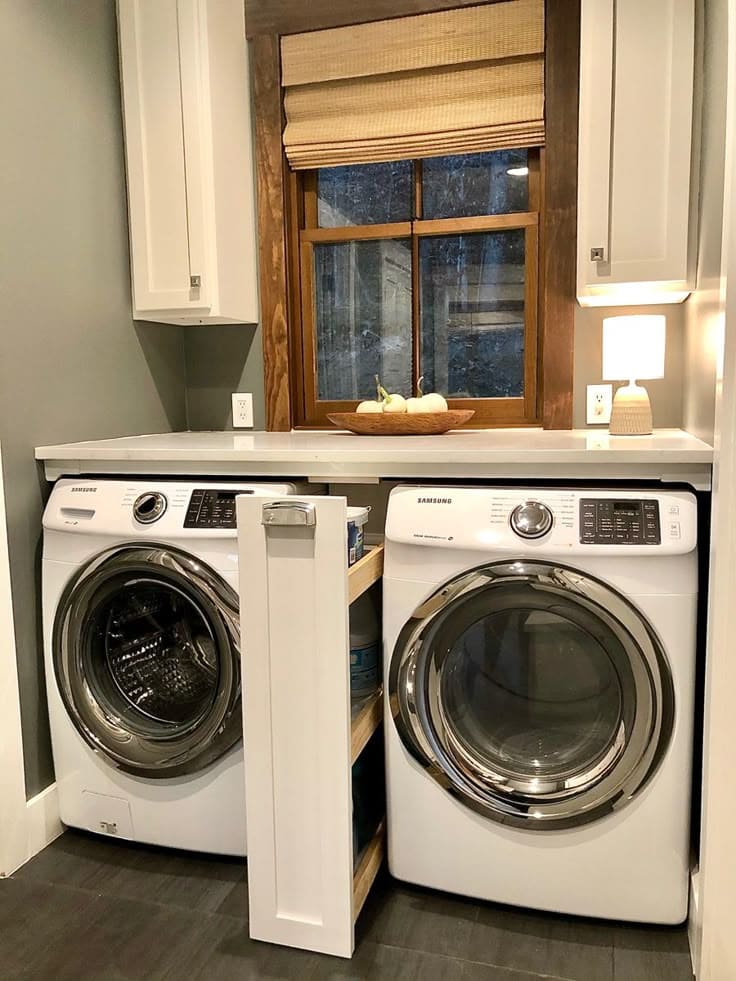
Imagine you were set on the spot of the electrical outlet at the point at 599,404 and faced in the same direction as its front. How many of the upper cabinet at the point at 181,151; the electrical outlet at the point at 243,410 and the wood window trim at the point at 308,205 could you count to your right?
3

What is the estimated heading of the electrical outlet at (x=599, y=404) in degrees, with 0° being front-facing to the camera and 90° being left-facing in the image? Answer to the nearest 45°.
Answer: approximately 0°

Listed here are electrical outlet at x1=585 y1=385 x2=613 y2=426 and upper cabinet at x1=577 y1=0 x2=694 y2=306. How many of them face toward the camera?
2

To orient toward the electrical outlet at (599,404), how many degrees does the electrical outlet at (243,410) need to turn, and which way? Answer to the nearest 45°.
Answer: approximately 45° to its left

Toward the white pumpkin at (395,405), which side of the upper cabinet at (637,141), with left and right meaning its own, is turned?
right

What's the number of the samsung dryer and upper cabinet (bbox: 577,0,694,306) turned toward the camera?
2
